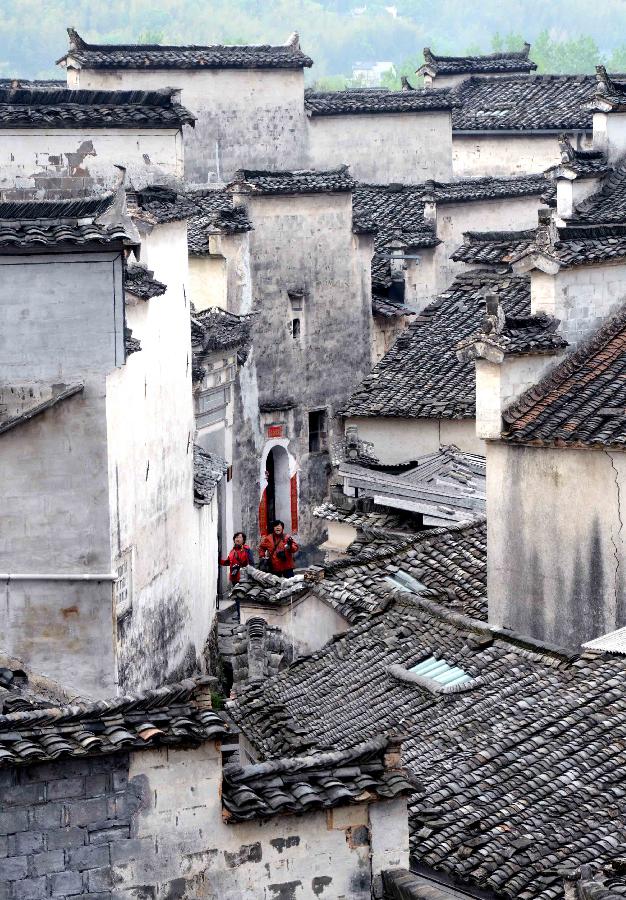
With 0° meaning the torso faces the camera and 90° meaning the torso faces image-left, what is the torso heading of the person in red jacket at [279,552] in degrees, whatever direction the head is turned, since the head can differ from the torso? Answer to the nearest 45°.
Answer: approximately 0°
